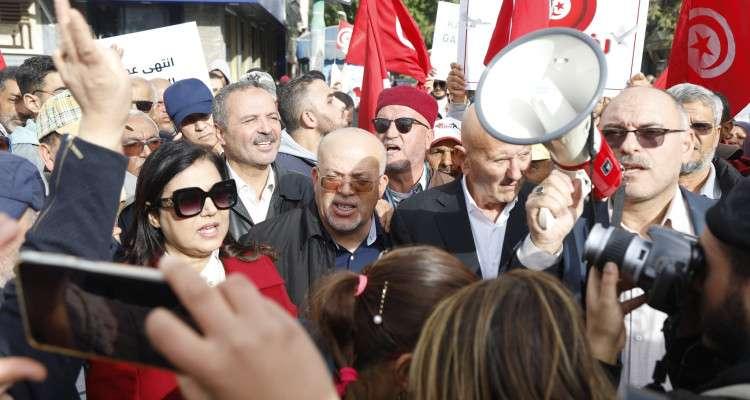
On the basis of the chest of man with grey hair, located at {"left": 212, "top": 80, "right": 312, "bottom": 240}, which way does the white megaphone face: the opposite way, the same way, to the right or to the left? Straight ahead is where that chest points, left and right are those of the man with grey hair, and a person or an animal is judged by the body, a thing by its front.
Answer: to the right

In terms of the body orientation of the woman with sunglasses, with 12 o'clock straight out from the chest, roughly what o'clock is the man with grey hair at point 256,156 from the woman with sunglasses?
The man with grey hair is roughly at 8 o'clock from the woman with sunglasses.

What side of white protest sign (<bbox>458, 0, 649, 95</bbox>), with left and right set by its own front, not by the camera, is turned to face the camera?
front

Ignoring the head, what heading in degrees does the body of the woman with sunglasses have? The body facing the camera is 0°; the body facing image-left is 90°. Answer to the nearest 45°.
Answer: approximately 315°

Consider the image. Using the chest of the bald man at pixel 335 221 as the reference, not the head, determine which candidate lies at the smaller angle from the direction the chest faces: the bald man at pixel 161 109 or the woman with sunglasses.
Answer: the woman with sunglasses

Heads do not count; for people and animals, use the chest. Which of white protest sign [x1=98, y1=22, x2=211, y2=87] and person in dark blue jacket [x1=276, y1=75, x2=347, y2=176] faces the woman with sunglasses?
the white protest sign

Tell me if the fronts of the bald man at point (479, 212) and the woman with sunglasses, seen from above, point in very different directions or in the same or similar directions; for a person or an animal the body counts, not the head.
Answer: same or similar directions

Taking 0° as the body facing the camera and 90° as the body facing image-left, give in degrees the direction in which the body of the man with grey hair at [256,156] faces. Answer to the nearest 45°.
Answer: approximately 315°

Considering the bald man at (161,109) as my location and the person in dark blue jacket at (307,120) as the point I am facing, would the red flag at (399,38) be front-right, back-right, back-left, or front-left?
front-left

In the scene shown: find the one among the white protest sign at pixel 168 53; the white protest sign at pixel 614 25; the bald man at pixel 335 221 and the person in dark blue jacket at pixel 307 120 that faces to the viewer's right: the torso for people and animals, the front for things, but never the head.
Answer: the person in dark blue jacket

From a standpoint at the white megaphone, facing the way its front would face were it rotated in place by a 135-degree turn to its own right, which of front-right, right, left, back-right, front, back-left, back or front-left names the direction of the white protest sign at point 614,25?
front

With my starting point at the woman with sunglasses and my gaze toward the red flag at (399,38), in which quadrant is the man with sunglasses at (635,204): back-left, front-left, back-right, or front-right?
front-right

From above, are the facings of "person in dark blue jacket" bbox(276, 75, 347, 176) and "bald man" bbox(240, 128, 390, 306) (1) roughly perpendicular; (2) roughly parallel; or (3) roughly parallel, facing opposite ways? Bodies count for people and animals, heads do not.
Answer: roughly perpendicular

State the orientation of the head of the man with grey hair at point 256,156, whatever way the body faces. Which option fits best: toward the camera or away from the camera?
toward the camera

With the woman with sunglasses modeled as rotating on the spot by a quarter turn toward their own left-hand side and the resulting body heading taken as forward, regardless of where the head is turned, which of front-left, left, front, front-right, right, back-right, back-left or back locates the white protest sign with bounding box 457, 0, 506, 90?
front

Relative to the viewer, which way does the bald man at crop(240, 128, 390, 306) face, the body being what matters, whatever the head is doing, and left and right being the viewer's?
facing the viewer

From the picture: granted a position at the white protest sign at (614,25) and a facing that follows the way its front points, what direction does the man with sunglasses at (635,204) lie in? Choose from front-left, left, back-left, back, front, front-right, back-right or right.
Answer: front
